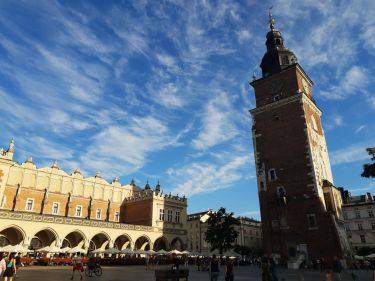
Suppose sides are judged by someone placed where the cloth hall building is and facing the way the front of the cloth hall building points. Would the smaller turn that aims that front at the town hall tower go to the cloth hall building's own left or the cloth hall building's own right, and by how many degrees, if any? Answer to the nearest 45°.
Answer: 0° — it already faces it

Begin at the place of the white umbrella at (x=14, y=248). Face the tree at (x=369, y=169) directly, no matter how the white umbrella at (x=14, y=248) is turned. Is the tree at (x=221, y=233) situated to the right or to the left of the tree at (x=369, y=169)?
left

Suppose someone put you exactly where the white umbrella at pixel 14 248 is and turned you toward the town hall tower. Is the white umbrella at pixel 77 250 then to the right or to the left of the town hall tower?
left

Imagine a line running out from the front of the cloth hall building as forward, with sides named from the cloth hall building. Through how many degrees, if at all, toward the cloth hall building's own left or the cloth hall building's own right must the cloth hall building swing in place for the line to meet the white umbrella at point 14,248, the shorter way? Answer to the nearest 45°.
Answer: approximately 45° to the cloth hall building's own right

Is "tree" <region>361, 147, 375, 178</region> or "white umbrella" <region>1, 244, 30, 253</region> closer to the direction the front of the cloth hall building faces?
the tree

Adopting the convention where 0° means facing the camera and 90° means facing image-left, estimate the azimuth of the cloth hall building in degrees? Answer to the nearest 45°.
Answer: approximately 315°

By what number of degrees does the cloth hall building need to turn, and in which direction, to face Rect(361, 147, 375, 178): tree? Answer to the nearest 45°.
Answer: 0° — it already faces it

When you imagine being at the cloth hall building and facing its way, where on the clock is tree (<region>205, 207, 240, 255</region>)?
The tree is roughly at 9 o'clock from the cloth hall building.
